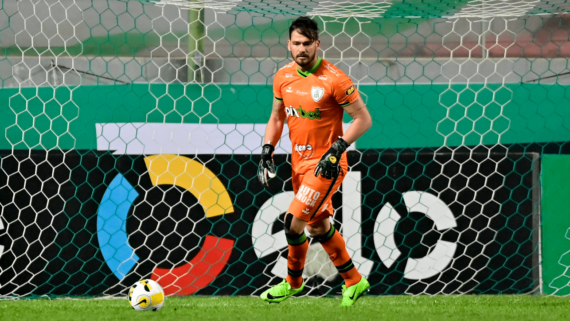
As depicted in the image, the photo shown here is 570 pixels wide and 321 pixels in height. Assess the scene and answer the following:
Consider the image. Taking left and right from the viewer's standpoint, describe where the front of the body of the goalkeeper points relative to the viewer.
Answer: facing the viewer and to the left of the viewer

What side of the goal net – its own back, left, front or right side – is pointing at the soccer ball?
front

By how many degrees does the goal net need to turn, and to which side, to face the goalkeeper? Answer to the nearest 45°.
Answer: approximately 45° to its left

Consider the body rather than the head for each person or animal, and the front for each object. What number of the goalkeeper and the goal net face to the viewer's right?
0

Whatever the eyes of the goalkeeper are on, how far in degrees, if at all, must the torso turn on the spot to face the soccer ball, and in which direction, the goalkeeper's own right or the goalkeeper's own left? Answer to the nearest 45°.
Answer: approximately 45° to the goalkeeper's own right
